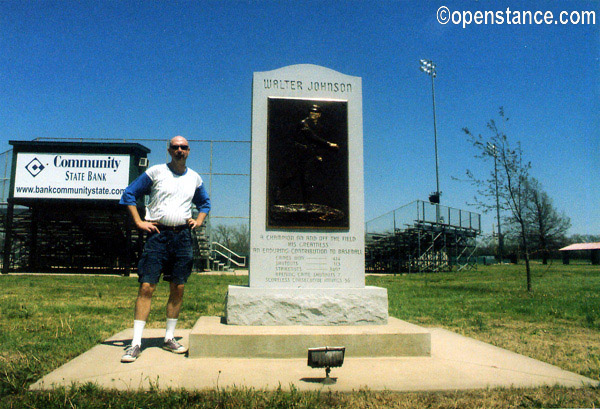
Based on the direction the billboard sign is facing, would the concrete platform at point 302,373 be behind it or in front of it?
in front

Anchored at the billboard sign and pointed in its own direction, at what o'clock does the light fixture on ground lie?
The light fixture on ground is roughly at 12 o'clock from the billboard sign.

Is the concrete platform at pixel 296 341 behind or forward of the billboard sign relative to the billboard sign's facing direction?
forward

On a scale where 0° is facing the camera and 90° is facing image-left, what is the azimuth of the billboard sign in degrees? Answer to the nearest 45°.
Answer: approximately 0°

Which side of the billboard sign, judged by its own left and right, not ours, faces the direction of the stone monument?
front
